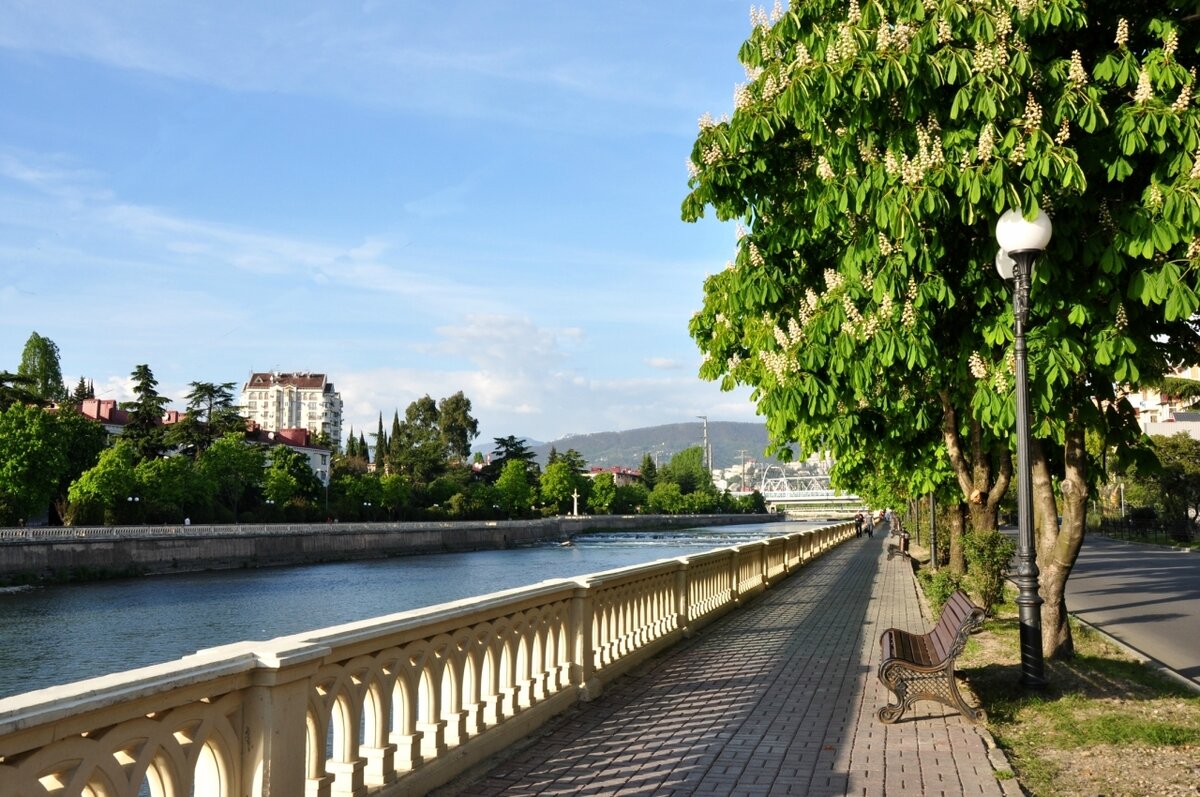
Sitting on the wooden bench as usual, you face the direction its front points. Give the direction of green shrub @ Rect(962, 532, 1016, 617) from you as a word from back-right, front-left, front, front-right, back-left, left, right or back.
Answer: right

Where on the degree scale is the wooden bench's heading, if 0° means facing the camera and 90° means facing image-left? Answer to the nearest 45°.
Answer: approximately 90°

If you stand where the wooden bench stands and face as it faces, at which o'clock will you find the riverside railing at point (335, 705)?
The riverside railing is roughly at 10 o'clock from the wooden bench.

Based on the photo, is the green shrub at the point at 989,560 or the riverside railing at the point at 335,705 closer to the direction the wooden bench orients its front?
the riverside railing
